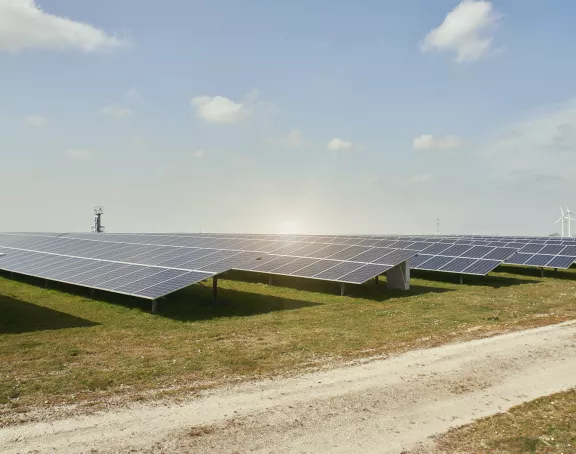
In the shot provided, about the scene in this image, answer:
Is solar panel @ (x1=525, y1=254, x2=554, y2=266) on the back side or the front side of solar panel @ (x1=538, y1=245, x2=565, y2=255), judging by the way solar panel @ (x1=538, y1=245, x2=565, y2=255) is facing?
on the front side

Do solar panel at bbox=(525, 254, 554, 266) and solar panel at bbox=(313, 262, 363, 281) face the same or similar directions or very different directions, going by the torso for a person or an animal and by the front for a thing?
same or similar directions

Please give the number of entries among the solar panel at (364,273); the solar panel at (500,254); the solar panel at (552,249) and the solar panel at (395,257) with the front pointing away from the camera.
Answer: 0

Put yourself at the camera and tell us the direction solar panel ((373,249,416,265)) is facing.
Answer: facing the viewer and to the left of the viewer

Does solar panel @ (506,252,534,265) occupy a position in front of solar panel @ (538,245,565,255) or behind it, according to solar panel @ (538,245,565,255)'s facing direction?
in front
